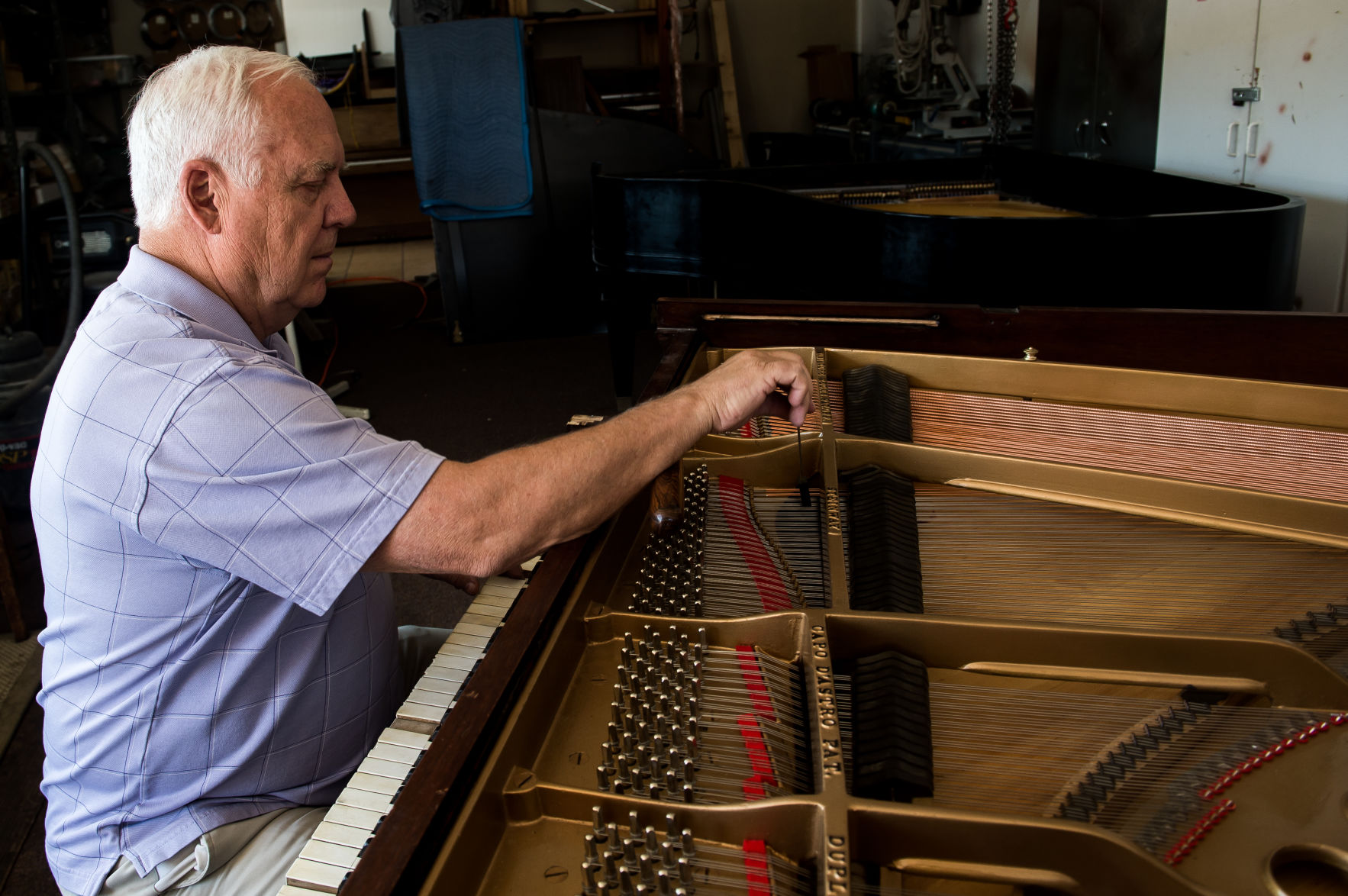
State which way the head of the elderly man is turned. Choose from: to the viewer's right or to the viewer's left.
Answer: to the viewer's right

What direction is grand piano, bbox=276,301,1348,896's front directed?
to the viewer's left

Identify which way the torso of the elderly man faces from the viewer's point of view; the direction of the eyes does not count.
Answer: to the viewer's right

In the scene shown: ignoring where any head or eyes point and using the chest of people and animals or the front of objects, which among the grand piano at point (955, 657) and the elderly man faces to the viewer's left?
the grand piano

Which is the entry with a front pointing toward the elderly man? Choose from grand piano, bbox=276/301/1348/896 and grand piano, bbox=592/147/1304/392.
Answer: grand piano, bbox=276/301/1348/896

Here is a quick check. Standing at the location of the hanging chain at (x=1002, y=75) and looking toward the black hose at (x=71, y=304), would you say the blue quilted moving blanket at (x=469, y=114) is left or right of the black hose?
right

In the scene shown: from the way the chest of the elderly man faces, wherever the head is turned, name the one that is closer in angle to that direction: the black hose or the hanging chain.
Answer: the hanging chain

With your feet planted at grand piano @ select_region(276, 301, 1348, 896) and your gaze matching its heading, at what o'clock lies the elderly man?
The elderly man is roughly at 12 o'clock from the grand piano.

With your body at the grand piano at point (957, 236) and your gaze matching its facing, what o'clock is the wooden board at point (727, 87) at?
The wooden board is roughly at 1 o'clock from the grand piano.

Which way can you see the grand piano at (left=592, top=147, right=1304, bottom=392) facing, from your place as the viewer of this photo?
facing away from the viewer and to the left of the viewer

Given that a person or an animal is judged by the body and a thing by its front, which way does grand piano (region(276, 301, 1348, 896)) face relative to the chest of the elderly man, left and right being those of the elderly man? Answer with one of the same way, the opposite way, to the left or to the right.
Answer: the opposite way

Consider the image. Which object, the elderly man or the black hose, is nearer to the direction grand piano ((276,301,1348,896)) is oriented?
the elderly man
